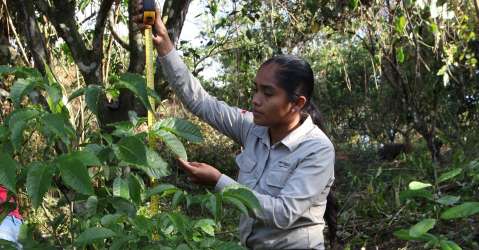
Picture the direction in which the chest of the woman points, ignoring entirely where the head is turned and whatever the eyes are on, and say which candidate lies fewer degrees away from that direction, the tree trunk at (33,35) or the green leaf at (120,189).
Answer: the green leaf

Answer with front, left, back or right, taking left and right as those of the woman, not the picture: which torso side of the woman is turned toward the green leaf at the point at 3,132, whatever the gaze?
front

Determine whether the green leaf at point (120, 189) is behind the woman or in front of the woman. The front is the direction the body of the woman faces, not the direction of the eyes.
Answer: in front

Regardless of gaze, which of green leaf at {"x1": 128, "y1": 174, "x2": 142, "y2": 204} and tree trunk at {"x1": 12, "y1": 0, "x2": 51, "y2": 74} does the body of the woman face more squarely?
the green leaf

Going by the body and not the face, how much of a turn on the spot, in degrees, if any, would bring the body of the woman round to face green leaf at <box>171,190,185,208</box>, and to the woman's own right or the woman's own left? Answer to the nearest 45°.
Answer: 0° — they already face it

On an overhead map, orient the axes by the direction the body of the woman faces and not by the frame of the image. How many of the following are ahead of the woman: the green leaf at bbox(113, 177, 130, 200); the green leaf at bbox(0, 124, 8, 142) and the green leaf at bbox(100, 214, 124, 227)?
3

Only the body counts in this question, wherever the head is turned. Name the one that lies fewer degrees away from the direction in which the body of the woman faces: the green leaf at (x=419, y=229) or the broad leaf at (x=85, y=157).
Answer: the broad leaf

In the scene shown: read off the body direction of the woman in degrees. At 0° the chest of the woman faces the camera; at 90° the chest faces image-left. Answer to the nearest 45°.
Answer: approximately 45°

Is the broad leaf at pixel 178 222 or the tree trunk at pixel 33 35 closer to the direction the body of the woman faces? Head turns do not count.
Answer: the broad leaf

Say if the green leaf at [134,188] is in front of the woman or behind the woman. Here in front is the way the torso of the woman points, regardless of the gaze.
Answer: in front

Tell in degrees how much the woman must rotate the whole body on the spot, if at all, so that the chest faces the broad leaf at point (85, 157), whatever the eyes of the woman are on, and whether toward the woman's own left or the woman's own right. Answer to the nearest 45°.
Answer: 0° — they already face it
